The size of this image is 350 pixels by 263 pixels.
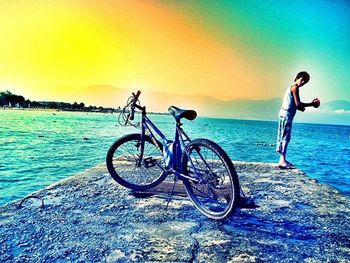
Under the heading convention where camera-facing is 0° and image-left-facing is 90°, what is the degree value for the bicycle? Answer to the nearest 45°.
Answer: approximately 135°

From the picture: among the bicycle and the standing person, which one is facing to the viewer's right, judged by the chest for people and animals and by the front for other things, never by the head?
the standing person

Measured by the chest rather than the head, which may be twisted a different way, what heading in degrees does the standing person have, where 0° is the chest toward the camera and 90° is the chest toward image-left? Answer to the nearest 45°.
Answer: approximately 270°

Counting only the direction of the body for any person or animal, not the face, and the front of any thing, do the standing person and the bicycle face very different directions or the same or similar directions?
very different directions

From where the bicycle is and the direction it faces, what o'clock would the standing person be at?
The standing person is roughly at 3 o'clock from the bicycle.

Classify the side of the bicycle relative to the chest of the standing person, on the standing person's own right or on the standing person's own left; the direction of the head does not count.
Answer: on the standing person's own right

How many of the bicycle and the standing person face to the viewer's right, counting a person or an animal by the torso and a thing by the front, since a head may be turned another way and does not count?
1
